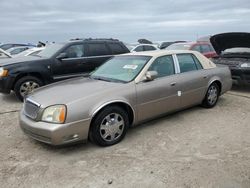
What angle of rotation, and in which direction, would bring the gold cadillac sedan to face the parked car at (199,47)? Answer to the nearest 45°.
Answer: approximately 180°

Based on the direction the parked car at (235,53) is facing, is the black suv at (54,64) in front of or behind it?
in front

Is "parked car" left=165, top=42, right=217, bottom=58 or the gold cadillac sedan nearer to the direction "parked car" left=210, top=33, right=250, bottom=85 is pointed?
the gold cadillac sedan

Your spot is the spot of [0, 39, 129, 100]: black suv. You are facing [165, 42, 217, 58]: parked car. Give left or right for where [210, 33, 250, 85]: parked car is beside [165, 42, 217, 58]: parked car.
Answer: right

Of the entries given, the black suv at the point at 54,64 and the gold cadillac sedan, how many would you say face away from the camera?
0

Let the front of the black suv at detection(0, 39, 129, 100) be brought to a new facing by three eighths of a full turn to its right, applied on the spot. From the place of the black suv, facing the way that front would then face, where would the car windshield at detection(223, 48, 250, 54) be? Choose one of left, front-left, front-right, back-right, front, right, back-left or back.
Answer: right

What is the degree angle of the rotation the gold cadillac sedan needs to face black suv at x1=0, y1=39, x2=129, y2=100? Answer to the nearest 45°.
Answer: approximately 90° to its right

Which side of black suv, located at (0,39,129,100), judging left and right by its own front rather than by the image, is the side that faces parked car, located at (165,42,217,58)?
back

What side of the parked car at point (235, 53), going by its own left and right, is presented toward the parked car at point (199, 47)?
right

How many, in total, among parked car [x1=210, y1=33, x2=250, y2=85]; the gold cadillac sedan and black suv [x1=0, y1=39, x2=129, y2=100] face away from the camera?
0

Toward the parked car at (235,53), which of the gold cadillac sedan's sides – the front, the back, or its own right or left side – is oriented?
back

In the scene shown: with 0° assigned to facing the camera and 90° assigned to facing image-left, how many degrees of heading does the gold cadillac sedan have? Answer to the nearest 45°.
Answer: approximately 45°

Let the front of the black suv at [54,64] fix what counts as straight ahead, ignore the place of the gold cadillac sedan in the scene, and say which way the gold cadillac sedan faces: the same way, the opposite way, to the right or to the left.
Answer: the same way

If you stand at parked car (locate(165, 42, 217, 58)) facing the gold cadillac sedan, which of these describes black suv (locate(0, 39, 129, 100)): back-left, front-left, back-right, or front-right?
front-right

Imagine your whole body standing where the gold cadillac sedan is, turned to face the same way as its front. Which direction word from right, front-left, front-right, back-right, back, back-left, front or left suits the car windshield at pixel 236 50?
back

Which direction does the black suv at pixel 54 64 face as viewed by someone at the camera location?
facing the viewer and to the left of the viewer
